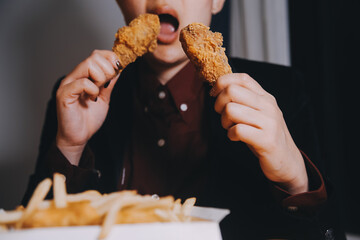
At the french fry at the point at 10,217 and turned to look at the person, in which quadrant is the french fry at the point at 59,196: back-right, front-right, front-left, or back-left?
front-right

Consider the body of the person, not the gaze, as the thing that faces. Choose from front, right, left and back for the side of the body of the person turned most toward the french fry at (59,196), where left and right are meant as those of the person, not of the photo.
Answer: front

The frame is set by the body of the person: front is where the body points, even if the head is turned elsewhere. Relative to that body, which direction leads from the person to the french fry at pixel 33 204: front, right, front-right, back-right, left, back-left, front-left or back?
front

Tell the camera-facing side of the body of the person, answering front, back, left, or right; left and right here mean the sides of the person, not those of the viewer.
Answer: front

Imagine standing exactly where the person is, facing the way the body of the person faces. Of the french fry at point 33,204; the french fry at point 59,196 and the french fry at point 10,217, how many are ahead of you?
3

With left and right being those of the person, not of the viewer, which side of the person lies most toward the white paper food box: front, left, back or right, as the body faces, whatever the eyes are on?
front

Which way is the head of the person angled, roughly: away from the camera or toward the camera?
toward the camera
